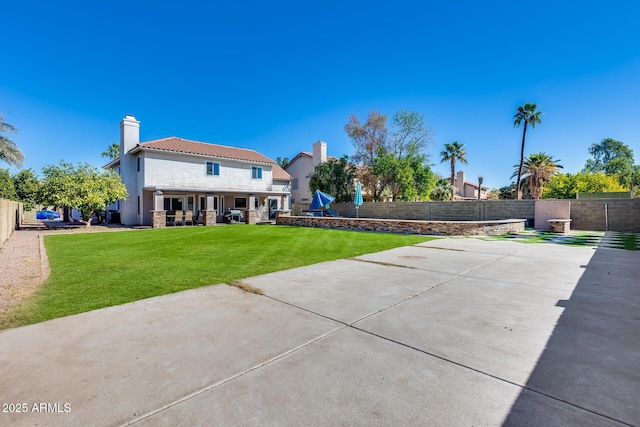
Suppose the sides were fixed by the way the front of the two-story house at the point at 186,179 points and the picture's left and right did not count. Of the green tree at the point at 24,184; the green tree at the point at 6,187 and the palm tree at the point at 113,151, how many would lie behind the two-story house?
0

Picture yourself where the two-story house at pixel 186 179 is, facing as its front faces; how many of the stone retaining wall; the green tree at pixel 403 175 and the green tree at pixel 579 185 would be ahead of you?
0

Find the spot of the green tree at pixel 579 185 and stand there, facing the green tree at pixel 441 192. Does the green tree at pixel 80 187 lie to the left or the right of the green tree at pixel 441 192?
left

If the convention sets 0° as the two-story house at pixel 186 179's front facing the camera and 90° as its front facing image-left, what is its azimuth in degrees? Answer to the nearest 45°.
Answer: approximately 135°

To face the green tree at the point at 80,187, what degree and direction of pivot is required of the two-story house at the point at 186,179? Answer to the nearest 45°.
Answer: approximately 90° to its left
